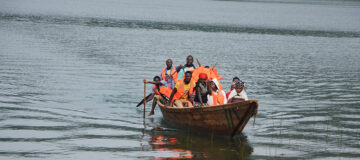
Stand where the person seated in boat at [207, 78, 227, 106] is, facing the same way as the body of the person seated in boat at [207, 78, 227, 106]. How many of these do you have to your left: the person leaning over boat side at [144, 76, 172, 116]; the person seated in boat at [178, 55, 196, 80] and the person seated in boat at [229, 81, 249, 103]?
1

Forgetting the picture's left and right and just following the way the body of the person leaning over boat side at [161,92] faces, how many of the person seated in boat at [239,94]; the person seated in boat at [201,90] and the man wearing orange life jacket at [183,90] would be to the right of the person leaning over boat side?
0

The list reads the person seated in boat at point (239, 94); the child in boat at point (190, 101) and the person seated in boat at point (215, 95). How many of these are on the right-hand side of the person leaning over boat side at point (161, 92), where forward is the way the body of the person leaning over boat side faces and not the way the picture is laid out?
0

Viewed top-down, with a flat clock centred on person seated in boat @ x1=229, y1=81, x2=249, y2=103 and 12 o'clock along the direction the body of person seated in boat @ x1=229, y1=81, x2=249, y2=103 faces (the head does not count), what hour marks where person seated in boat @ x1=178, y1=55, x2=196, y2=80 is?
person seated in boat @ x1=178, y1=55, x2=196, y2=80 is roughly at 5 o'clock from person seated in boat @ x1=229, y1=81, x2=249, y2=103.

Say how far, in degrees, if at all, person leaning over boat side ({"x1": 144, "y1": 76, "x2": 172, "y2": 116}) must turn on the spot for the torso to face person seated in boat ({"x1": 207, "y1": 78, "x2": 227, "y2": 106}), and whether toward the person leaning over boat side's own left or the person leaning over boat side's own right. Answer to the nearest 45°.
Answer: approximately 90° to the person leaning over boat side's own left

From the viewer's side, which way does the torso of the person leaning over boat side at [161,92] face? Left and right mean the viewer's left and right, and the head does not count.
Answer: facing the viewer and to the left of the viewer

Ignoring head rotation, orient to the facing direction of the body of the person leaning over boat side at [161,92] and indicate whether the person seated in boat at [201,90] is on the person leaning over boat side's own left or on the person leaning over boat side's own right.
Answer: on the person leaning over boat side's own left

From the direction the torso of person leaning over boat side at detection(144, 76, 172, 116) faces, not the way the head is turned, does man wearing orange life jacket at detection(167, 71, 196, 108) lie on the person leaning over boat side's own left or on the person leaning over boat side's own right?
on the person leaning over boat side's own left

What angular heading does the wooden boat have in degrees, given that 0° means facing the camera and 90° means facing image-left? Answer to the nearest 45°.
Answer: approximately 315°

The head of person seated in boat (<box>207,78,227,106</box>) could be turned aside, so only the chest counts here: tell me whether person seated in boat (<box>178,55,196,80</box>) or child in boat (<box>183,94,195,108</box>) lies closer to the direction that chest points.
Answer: the child in boat

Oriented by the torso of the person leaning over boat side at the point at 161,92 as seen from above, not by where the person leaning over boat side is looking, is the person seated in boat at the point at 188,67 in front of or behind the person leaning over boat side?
behind

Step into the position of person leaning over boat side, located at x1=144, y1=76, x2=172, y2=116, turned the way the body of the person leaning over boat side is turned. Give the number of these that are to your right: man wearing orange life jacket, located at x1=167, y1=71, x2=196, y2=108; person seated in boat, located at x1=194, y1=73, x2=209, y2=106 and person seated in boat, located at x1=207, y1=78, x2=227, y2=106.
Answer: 0

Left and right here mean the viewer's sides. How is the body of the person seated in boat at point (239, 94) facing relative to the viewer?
facing the viewer

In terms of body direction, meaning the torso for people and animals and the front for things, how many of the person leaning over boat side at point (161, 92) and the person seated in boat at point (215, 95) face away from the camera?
0

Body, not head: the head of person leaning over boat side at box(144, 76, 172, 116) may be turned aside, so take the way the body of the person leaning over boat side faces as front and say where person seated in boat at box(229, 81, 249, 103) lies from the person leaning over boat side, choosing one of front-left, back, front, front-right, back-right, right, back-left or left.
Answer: left
